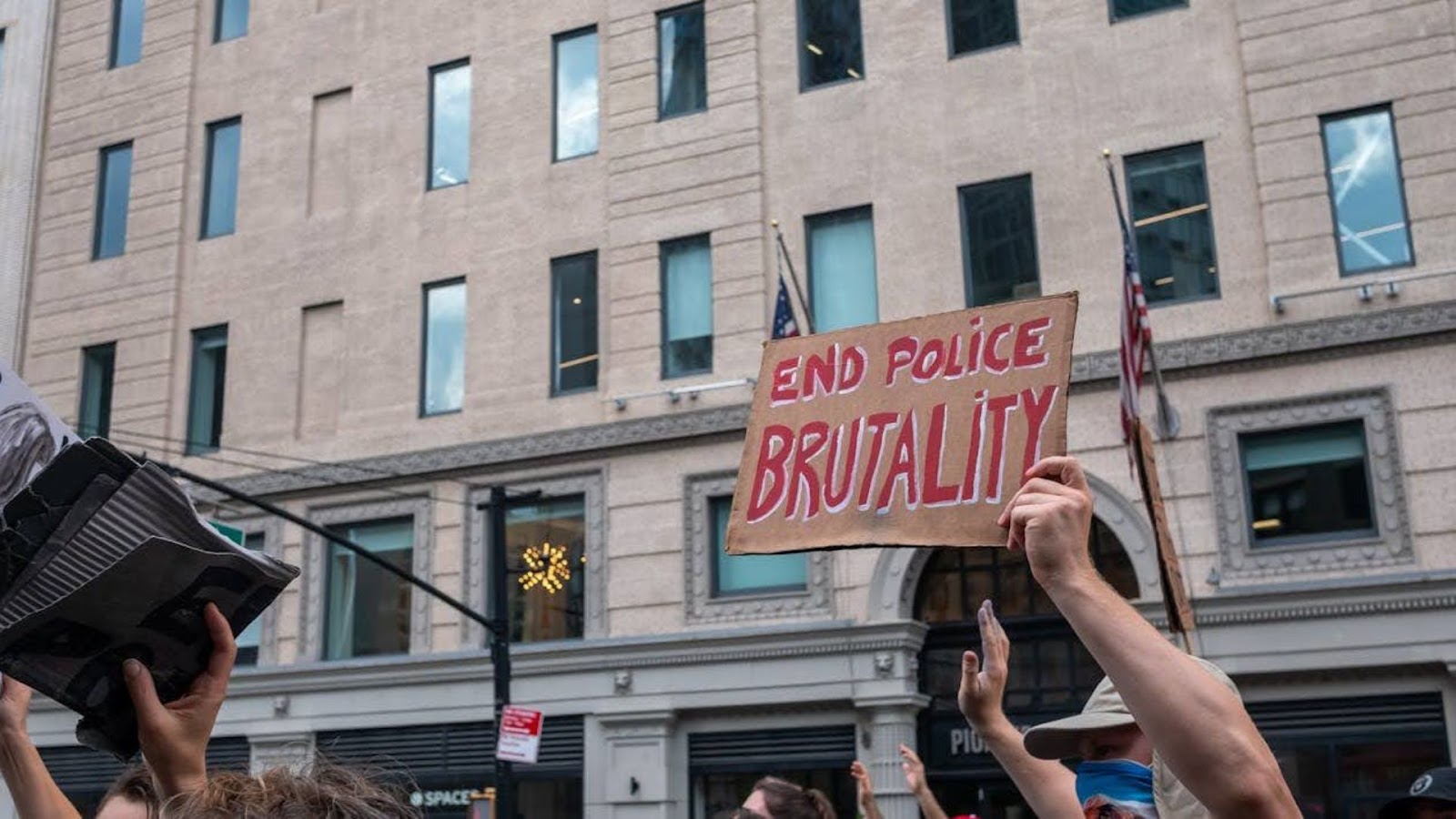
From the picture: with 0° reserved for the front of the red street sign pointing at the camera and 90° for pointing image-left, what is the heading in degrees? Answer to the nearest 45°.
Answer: approximately 0°

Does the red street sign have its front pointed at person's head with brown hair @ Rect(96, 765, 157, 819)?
yes

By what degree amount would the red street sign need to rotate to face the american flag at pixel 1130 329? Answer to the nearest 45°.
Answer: approximately 45° to its left

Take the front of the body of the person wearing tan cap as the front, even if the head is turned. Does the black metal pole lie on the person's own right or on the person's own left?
on the person's own right
